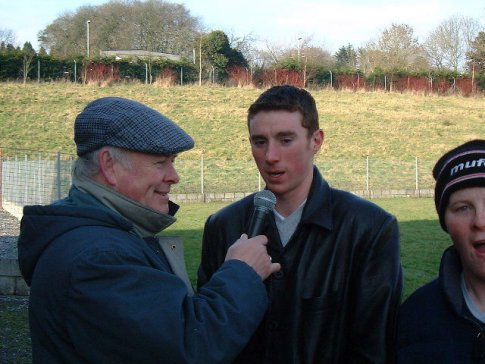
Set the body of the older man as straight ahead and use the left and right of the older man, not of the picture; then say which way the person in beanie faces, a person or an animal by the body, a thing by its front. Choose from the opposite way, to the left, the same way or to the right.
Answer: to the right

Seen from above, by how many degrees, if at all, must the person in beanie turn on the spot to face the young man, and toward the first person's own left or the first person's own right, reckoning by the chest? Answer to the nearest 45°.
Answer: approximately 135° to the first person's own right

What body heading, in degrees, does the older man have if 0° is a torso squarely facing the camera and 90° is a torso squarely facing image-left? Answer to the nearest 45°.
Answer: approximately 270°

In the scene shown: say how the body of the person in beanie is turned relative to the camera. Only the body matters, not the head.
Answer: toward the camera

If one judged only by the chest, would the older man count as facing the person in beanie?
yes

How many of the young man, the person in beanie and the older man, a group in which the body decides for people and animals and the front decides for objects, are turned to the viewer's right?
1

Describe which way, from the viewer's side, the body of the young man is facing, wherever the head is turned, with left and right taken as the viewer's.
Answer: facing the viewer and to the left of the viewer

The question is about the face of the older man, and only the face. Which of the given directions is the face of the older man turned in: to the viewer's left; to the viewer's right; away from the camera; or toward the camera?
to the viewer's right

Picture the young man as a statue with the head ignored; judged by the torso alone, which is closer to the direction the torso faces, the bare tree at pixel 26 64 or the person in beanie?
the person in beanie

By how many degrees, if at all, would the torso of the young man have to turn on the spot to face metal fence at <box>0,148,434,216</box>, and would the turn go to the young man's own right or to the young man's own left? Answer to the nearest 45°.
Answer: approximately 135° to the young man's own right

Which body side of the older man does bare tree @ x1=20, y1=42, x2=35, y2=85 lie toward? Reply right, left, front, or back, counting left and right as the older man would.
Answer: left

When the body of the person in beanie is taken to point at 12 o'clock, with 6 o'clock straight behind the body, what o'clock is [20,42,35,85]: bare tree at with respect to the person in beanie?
The bare tree is roughly at 5 o'clock from the person in beanie.

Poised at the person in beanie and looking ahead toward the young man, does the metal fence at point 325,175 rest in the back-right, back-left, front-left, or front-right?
front-right

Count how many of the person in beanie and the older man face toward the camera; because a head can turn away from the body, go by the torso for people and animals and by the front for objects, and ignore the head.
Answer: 1

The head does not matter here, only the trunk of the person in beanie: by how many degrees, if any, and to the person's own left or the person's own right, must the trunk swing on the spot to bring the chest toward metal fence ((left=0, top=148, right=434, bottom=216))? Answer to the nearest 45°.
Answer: approximately 180°
